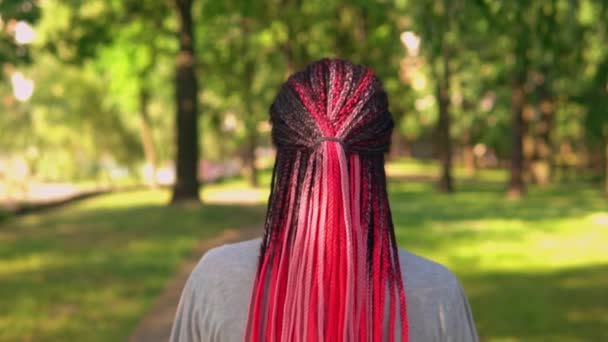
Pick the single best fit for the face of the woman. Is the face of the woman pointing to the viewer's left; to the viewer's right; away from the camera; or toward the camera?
away from the camera

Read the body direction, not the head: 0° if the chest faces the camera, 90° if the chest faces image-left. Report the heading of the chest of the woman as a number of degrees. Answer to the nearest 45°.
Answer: approximately 180°

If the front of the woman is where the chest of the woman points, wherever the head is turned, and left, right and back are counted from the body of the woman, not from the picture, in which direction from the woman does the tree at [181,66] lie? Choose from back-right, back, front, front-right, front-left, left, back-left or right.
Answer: front
